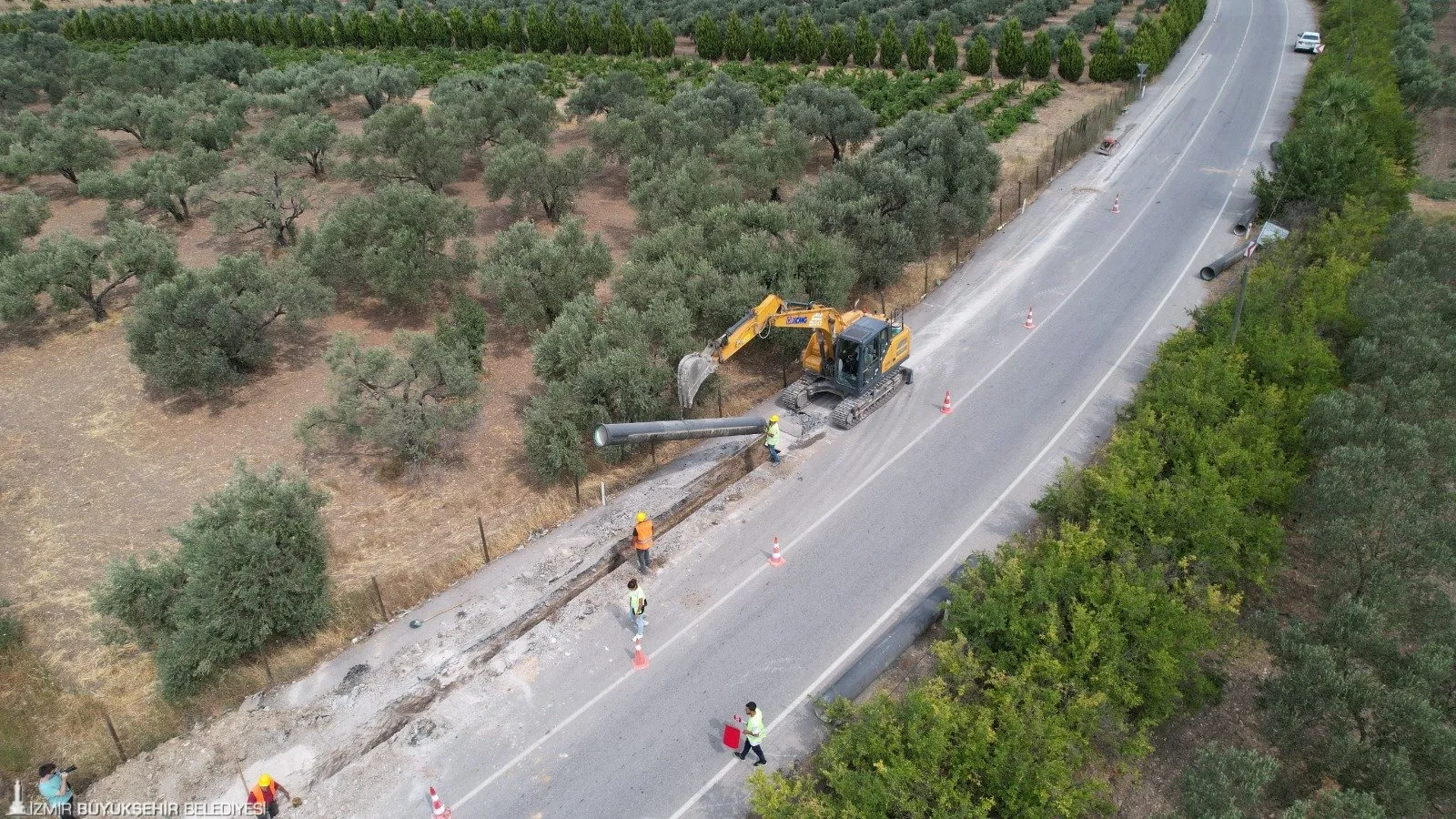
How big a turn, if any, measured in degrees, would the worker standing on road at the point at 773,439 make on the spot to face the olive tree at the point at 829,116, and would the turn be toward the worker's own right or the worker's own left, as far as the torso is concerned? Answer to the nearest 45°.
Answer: approximately 90° to the worker's own right

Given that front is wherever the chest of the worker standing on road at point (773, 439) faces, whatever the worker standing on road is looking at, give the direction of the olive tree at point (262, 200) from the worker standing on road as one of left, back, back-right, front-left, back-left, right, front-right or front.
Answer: front-right

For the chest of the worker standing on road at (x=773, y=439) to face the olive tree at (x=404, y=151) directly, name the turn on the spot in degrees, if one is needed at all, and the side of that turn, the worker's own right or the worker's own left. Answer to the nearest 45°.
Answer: approximately 45° to the worker's own right

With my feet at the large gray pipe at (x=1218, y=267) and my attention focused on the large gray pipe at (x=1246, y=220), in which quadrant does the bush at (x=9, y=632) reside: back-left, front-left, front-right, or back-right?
back-left

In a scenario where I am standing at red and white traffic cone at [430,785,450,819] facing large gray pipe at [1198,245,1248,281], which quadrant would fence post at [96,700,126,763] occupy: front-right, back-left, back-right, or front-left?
back-left

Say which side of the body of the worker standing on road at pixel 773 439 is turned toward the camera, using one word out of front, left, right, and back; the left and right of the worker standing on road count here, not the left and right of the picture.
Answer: left

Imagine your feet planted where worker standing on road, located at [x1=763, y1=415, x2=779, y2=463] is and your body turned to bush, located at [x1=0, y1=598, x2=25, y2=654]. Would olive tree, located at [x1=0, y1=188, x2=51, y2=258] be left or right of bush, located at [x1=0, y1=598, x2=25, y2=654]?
right

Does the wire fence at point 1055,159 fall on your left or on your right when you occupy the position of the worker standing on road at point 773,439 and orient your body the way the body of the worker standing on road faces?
on your right

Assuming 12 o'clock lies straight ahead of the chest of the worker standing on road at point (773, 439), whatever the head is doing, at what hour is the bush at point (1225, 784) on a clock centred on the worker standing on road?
The bush is roughly at 8 o'clock from the worker standing on road.

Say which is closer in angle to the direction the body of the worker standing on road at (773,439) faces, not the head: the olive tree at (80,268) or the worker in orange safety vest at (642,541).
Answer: the olive tree
